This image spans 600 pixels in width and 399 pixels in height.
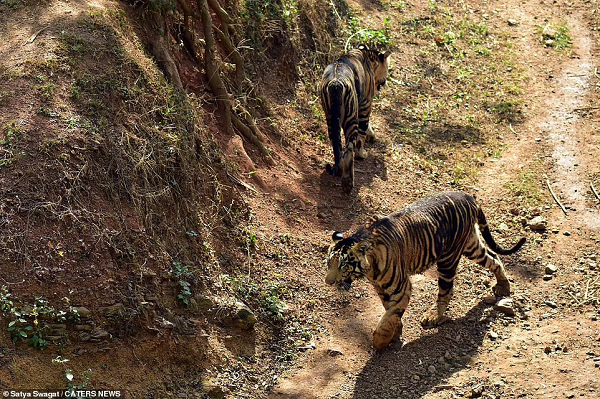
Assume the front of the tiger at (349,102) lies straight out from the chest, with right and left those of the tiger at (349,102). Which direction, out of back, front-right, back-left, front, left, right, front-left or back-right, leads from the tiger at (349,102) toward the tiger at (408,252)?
back-right

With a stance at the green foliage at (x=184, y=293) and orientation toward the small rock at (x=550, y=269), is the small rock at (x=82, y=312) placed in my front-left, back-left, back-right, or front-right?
back-right

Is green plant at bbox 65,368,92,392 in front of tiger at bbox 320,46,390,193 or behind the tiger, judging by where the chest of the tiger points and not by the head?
behind

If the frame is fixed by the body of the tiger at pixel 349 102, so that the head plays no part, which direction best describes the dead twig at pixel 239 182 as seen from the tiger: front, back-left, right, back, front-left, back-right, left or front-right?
back

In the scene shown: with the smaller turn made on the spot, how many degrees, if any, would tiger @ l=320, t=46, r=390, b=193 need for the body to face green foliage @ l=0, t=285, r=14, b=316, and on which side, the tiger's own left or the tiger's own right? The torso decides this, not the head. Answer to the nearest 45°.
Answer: approximately 180°

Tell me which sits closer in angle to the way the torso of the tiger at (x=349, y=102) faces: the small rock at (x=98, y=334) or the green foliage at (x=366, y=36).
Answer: the green foliage

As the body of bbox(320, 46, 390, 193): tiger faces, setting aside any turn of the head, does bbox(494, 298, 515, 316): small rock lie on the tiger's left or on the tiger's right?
on the tiger's right

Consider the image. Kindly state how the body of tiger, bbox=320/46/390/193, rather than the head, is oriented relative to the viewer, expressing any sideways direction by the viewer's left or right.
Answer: facing away from the viewer and to the right of the viewer

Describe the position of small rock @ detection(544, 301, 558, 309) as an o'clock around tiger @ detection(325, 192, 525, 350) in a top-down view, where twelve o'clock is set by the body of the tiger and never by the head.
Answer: The small rock is roughly at 7 o'clock from the tiger.

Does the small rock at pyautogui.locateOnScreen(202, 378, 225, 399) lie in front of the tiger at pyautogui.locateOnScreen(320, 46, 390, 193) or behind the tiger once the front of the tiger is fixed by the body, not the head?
behind
